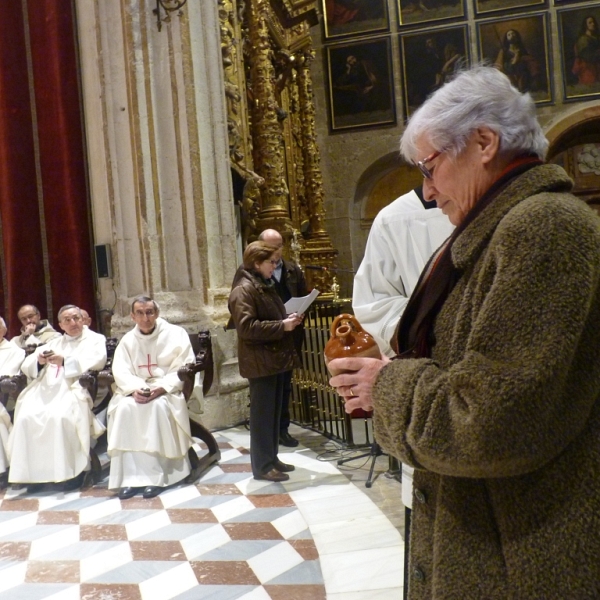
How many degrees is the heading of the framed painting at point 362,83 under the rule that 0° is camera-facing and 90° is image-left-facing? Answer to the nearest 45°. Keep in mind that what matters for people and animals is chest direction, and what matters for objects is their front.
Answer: approximately 0°

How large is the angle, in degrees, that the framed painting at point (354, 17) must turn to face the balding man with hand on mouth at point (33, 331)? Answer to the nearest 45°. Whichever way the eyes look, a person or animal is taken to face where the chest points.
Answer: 0° — it already faces them

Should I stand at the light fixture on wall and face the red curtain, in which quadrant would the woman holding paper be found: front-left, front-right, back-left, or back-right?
back-left

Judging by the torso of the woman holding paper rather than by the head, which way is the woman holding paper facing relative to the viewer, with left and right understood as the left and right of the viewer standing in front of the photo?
facing to the right of the viewer

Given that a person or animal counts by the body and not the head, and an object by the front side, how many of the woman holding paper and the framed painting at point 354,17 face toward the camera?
1

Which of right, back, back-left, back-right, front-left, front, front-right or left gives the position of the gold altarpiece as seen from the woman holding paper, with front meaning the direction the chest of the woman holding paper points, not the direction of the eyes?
left

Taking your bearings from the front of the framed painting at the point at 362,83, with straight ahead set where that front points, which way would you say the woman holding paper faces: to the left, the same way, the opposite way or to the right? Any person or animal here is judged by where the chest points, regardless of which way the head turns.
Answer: to the left
